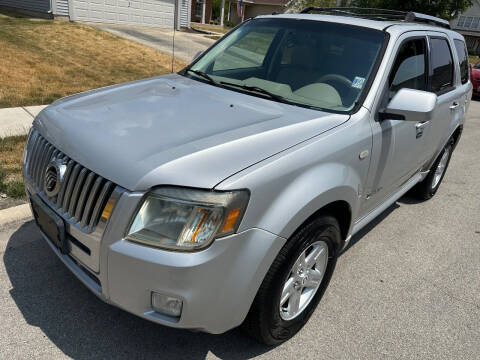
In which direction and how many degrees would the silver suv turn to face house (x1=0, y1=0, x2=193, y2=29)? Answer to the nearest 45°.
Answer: approximately 135° to its right

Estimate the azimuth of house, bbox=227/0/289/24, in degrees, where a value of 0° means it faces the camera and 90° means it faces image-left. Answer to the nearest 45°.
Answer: approximately 315°

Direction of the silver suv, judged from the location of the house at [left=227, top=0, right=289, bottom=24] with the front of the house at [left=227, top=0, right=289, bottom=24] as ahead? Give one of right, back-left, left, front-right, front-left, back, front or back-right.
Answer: front-right

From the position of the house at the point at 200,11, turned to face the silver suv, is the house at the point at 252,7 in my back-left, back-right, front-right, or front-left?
back-left

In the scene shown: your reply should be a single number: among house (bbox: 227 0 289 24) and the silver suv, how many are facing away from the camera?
0

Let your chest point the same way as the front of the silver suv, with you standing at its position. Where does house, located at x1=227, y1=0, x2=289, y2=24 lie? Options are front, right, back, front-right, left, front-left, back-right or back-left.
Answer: back-right

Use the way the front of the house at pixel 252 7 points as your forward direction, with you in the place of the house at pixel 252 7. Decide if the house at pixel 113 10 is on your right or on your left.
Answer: on your right

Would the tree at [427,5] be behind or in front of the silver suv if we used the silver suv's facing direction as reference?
behind

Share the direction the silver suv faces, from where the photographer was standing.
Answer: facing the viewer and to the left of the viewer

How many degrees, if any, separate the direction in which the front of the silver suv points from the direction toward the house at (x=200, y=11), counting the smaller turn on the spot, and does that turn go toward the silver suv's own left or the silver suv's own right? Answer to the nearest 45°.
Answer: approximately 135° to the silver suv's own right

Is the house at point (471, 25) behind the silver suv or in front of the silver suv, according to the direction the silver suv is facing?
behind

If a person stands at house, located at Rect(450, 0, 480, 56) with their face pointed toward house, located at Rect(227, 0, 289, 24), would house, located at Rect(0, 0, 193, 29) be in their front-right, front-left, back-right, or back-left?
front-left

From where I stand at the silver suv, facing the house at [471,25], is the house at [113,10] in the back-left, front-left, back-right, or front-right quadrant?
front-left

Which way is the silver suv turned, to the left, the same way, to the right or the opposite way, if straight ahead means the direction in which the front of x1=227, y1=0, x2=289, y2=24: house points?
to the right
